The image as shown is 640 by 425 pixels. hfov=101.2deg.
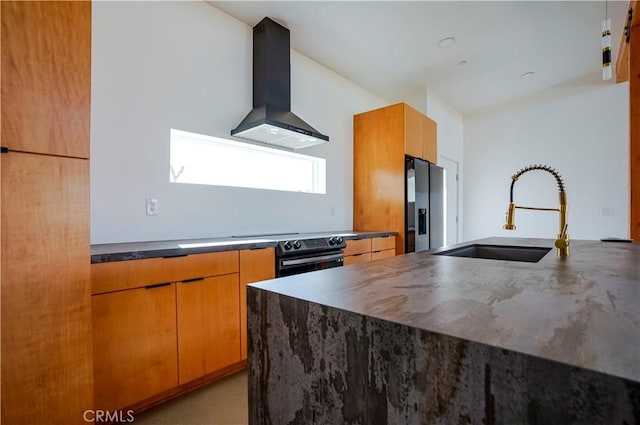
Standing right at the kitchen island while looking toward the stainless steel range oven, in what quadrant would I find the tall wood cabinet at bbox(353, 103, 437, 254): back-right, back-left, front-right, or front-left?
front-right

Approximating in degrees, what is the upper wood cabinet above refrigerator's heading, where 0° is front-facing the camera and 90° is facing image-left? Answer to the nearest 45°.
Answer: approximately 315°

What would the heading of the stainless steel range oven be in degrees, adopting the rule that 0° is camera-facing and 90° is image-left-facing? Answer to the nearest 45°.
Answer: approximately 315°

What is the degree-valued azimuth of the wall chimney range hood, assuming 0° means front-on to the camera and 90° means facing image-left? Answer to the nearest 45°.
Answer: approximately 315°

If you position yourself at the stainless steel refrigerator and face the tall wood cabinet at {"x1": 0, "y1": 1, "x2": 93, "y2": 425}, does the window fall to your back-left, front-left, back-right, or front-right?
front-right

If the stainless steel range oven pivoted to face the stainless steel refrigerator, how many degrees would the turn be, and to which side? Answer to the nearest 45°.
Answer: approximately 90° to its left

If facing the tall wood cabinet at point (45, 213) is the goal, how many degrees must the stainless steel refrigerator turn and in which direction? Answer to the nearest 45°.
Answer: approximately 90° to its right

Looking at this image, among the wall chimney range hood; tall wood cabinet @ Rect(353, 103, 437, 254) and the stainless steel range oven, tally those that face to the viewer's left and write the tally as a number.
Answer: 0

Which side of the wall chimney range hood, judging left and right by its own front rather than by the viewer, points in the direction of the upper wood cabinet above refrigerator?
left

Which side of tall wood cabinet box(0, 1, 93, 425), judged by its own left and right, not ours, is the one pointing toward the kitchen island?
front

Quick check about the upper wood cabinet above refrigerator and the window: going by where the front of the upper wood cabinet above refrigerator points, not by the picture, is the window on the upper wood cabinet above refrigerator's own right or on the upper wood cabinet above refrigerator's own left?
on the upper wood cabinet above refrigerator's own right

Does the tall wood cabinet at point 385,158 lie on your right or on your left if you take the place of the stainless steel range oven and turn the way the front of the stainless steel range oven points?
on your left
